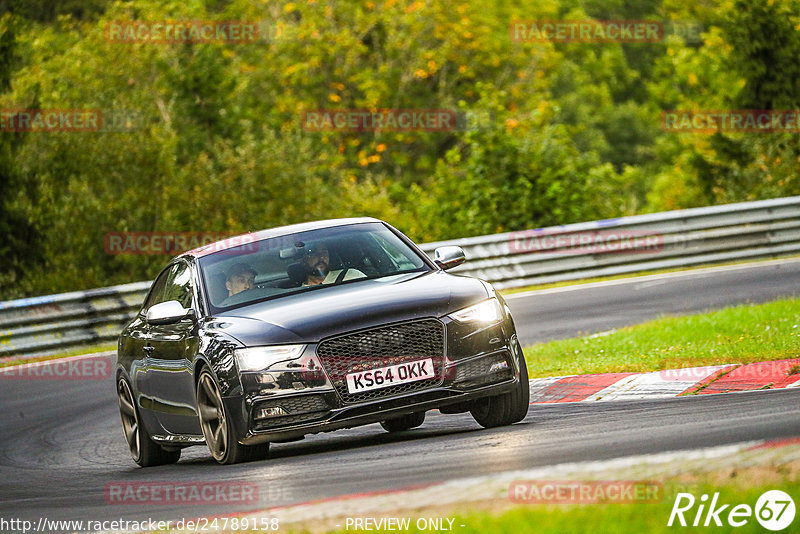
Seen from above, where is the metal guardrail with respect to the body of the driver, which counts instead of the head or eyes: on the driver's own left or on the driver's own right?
on the driver's own left

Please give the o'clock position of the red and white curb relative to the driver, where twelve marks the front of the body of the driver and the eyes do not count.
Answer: The red and white curb is roughly at 10 o'clock from the driver.

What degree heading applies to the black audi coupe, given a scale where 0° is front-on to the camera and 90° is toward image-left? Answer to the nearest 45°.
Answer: approximately 315°

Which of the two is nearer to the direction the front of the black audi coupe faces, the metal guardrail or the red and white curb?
the red and white curb

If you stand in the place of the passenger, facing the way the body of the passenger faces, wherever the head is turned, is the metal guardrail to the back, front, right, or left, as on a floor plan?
back

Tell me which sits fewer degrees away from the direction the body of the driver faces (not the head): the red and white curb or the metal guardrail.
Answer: the red and white curb

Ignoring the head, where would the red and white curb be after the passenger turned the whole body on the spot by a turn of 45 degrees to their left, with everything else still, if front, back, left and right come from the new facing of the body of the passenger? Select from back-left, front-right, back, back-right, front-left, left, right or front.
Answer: front

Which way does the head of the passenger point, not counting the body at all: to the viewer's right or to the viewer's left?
to the viewer's right

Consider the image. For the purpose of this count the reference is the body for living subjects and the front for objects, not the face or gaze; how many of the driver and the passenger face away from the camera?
0

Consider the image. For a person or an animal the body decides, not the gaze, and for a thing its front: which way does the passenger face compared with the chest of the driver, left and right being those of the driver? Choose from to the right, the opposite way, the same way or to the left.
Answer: the same way

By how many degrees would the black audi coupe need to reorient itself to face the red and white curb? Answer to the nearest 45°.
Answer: approximately 90° to its left
